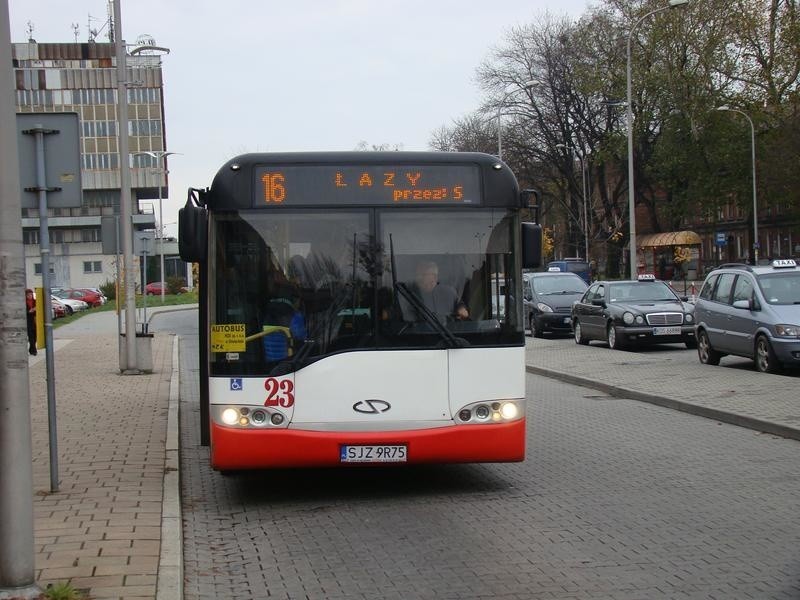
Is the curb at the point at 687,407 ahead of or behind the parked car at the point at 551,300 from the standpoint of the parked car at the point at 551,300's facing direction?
ahead

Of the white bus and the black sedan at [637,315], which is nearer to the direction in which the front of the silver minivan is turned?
the white bus

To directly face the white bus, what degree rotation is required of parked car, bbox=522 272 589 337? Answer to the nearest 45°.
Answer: approximately 45° to its right

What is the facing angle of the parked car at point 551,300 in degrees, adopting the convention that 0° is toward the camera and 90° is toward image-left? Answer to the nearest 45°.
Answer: approximately 315°

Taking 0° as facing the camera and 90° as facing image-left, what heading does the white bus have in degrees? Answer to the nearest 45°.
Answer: approximately 0°

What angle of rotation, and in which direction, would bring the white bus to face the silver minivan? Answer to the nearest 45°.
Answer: approximately 135° to its left

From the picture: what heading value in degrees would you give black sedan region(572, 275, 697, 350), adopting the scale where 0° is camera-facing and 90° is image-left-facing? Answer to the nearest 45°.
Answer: approximately 315°

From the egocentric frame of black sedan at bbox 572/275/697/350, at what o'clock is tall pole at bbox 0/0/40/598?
The tall pole is roughly at 2 o'clock from the black sedan.

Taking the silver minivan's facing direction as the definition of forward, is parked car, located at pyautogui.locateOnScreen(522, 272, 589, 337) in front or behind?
behind

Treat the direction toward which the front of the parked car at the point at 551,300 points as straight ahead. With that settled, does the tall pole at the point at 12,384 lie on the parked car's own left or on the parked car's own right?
on the parked car's own right

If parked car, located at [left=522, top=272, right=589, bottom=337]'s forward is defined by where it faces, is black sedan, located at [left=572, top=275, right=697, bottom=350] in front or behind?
in front
